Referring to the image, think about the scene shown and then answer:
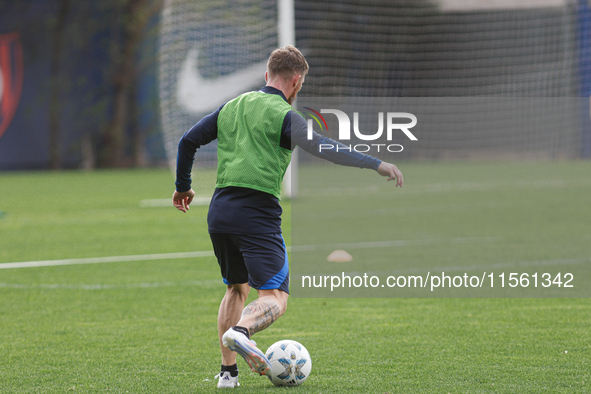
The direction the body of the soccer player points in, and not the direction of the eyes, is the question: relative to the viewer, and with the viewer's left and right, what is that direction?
facing away from the viewer and to the right of the viewer

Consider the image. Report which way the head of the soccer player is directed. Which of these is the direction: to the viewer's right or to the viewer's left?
to the viewer's right

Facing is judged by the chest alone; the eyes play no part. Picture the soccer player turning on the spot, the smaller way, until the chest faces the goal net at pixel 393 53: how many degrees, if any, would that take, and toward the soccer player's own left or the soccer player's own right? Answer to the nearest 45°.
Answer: approximately 45° to the soccer player's own left
